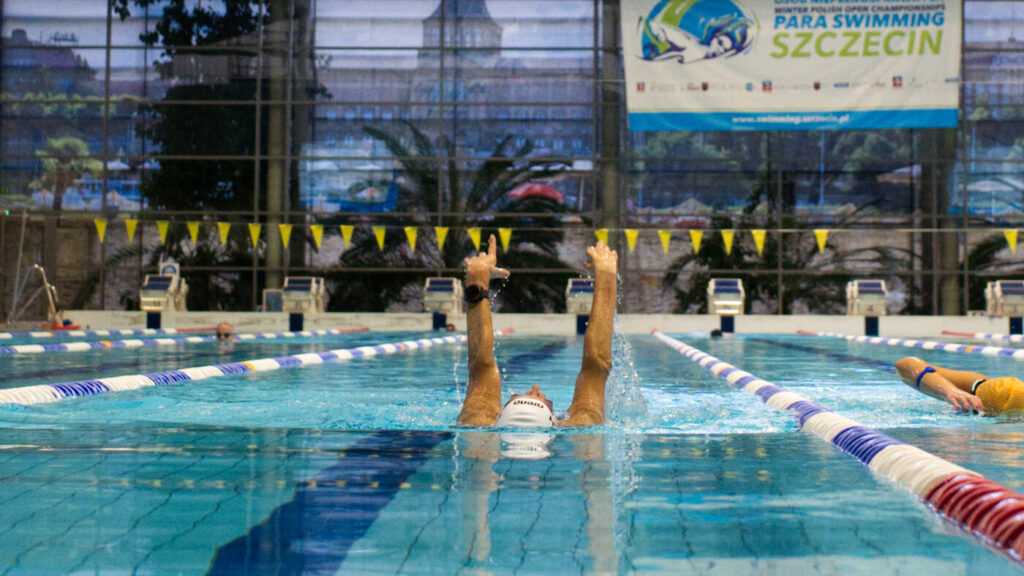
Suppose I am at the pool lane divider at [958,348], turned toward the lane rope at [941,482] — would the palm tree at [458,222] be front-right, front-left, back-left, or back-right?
back-right

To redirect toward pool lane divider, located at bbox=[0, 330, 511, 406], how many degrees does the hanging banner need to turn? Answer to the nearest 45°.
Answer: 0° — it already faces it

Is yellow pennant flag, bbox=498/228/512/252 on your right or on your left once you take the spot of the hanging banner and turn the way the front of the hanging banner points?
on your right

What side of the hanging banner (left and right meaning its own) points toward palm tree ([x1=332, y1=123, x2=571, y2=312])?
right

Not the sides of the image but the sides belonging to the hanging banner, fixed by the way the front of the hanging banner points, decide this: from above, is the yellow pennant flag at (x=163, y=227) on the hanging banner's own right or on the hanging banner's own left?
on the hanging banner's own right

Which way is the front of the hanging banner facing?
toward the camera

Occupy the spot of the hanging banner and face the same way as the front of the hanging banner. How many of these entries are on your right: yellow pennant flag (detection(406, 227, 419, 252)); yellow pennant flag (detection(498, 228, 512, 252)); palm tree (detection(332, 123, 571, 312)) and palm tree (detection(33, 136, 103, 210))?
4

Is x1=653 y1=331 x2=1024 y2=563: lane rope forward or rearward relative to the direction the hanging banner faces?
forward

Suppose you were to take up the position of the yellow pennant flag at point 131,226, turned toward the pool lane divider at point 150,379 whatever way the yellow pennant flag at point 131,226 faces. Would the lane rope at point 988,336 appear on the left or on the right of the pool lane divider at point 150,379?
left

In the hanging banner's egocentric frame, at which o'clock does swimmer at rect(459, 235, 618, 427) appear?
The swimmer is roughly at 12 o'clock from the hanging banner.

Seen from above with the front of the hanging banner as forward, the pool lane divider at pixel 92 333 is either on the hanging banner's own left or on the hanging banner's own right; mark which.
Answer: on the hanging banner's own right
